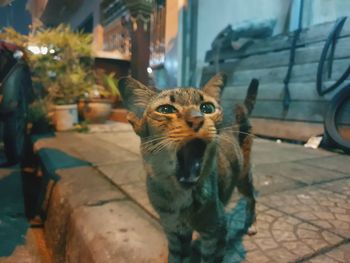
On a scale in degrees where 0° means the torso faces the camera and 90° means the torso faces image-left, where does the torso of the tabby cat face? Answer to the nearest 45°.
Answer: approximately 45°

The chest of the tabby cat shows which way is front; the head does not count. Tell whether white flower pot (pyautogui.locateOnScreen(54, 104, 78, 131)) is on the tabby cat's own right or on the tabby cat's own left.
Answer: on the tabby cat's own right

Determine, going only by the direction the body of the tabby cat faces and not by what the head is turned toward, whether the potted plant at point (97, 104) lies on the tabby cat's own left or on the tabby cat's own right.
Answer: on the tabby cat's own right

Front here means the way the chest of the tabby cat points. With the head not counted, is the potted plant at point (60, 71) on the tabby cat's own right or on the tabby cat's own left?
on the tabby cat's own right

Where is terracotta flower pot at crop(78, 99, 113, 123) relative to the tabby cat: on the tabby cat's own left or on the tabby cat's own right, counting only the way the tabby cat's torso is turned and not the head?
on the tabby cat's own right
